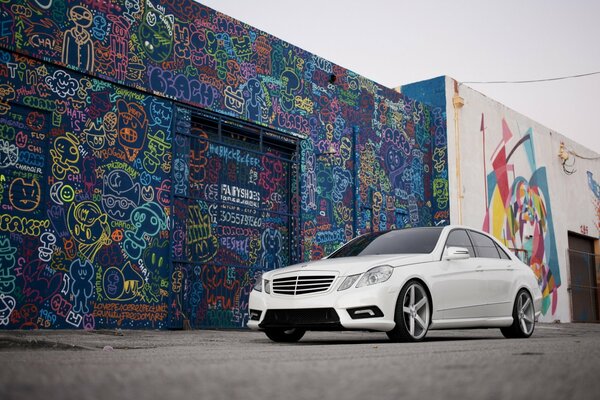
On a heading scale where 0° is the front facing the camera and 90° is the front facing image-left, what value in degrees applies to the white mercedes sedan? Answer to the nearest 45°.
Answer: approximately 45°
